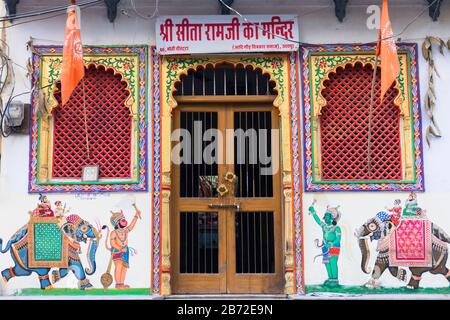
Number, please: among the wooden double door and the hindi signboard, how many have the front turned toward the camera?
2

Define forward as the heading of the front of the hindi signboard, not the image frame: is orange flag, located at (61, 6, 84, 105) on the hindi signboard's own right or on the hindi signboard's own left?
on the hindi signboard's own right

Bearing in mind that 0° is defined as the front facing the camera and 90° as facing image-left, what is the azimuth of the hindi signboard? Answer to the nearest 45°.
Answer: approximately 0°

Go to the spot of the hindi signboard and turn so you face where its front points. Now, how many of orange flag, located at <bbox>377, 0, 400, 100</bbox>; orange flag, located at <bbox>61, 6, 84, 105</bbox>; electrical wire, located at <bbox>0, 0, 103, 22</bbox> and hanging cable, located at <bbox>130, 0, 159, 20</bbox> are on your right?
3

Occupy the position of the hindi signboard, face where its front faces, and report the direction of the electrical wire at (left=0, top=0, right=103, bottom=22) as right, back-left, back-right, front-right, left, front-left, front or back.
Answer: right

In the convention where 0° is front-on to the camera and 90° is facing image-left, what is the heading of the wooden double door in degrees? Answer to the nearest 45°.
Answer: approximately 0°

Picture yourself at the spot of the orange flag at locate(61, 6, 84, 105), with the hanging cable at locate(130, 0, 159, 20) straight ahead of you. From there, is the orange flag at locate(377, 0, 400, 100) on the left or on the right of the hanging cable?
right

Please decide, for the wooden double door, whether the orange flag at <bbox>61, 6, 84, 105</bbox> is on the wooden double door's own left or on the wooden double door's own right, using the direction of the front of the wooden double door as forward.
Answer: on the wooden double door's own right
